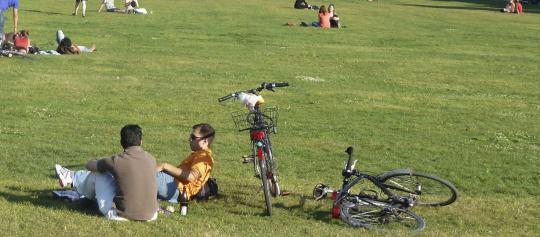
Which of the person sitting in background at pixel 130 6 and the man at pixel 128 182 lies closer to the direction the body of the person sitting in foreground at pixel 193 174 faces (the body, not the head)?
the man

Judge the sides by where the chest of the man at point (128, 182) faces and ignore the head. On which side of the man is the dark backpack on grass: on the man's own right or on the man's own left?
on the man's own right

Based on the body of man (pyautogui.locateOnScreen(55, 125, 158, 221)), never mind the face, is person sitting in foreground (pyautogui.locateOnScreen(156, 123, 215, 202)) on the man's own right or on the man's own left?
on the man's own right

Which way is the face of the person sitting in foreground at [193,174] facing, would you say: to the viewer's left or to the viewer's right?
to the viewer's left

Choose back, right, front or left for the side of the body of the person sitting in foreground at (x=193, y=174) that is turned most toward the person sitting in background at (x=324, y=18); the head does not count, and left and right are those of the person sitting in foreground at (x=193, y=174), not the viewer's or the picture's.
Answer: right

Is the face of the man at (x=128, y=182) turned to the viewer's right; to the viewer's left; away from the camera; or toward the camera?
away from the camera

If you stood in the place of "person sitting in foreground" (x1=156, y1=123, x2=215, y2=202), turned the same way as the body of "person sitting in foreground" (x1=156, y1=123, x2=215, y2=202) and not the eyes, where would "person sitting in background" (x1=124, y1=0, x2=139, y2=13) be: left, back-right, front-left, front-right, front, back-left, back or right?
right

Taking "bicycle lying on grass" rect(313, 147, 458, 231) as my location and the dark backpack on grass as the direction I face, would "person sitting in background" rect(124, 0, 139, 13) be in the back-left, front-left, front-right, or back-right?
front-right

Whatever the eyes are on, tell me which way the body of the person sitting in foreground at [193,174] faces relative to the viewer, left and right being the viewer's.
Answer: facing to the left of the viewer

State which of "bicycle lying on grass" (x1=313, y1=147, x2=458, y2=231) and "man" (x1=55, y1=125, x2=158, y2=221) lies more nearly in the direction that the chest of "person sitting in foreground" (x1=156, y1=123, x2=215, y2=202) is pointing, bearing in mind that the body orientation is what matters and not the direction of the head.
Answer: the man

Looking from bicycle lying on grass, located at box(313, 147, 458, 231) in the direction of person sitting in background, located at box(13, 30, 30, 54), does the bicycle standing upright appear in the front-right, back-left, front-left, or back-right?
front-left

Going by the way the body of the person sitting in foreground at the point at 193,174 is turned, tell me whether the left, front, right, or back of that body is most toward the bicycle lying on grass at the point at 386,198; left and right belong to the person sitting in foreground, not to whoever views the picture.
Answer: back

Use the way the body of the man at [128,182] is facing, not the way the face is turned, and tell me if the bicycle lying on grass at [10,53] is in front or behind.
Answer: in front

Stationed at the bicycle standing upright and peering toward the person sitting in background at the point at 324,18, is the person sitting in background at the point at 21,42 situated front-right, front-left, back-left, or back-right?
front-left

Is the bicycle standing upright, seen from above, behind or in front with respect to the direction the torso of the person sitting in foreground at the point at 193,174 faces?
behind
